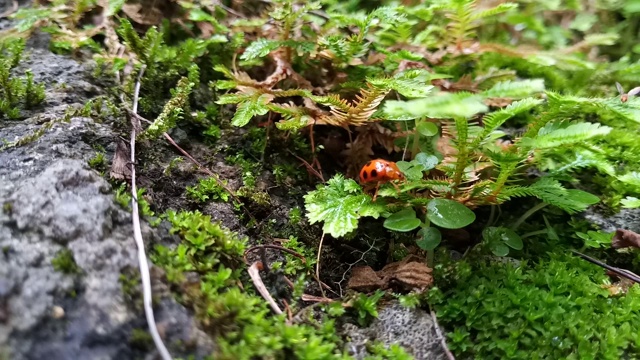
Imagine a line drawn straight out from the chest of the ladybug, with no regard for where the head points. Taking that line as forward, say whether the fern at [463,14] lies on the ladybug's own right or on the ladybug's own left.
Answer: on the ladybug's own left

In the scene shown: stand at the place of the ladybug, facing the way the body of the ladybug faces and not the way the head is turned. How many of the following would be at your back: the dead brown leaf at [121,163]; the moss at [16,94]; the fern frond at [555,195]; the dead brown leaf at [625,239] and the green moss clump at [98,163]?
3

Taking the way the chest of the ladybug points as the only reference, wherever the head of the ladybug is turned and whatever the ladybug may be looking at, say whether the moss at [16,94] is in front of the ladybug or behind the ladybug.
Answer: behind

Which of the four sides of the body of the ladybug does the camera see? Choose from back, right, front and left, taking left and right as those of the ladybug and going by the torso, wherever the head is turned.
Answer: right

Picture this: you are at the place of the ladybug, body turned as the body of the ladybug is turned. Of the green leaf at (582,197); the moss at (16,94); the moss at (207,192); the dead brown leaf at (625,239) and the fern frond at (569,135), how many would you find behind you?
2

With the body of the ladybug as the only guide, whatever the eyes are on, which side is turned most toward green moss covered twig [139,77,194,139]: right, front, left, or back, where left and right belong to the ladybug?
back

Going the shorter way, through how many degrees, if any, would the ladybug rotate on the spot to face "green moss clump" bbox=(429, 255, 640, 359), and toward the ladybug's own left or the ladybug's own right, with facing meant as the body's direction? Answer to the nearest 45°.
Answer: approximately 45° to the ladybug's own right

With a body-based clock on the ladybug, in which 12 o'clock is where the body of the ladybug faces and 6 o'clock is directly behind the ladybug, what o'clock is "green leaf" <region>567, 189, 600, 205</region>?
The green leaf is roughly at 12 o'clock from the ladybug.

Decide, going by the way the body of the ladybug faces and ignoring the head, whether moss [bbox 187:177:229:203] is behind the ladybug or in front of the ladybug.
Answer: behind

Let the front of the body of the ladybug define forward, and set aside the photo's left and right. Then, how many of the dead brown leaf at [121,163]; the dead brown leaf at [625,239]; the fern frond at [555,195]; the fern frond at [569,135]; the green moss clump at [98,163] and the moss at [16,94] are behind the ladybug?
3

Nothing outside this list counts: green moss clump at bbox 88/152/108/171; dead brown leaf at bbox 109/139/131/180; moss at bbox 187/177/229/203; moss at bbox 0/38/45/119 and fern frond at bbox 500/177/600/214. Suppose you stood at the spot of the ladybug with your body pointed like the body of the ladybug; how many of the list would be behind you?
4
